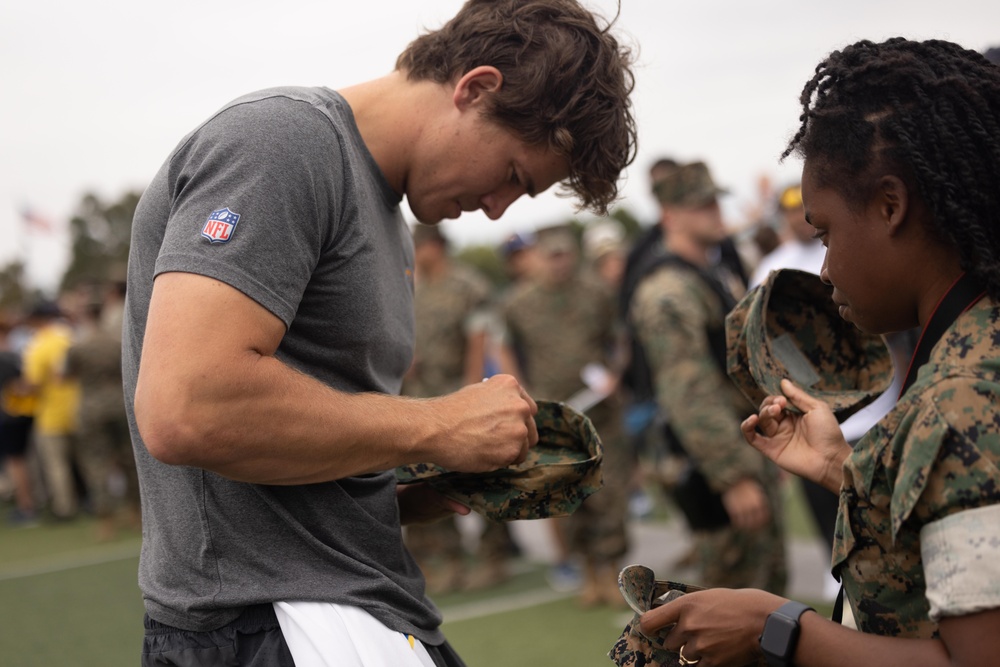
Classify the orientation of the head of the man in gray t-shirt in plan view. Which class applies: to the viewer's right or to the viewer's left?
to the viewer's right

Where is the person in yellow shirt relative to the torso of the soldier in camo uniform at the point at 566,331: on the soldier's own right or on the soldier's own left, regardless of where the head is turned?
on the soldier's own right

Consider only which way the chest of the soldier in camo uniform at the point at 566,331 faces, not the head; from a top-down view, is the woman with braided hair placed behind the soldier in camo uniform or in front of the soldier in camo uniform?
in front

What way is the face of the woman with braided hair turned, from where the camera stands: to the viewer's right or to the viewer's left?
to the viewer's left

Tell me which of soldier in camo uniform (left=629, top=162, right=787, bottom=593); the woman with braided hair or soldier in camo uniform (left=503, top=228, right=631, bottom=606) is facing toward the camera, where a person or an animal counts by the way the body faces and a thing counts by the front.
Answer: soldier in camo uniform (left=503, top=228, right=631, bottom=606)

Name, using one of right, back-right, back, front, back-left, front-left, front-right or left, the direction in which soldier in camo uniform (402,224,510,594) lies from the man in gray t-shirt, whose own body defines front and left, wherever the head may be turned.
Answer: left

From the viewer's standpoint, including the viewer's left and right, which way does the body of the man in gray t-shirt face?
facing to the right of the viewer

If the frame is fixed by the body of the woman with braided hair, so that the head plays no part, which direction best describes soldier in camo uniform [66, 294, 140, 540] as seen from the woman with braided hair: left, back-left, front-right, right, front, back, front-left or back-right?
front-right

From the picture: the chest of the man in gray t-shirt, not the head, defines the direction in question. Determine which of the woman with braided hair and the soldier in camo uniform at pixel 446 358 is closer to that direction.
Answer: the woman with braided hair

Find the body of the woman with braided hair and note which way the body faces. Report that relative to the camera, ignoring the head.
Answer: to the viewer's left

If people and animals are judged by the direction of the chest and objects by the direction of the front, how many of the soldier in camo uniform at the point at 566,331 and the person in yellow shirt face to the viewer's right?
0

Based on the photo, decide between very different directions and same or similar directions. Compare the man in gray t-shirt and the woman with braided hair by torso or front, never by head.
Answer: very different directions

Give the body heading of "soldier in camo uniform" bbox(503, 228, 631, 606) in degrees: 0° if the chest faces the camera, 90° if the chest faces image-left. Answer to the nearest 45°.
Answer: approximately 0°
